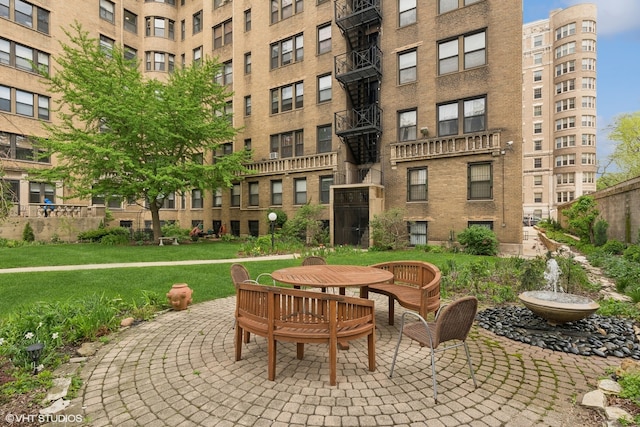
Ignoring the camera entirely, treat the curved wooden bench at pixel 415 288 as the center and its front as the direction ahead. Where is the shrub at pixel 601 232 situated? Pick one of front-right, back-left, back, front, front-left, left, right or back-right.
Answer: back

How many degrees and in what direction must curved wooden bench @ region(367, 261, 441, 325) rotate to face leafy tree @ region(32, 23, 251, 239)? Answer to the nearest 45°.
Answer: approximately 90° to its right

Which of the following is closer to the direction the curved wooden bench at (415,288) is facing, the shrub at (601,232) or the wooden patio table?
the wooden patio table

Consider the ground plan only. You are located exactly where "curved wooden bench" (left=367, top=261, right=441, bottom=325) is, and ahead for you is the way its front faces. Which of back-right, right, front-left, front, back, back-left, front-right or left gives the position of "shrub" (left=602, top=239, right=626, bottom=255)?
back

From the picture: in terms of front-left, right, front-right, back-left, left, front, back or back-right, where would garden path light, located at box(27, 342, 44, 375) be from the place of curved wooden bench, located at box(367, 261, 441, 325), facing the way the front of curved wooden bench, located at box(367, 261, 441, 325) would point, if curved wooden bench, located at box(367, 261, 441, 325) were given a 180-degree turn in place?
back

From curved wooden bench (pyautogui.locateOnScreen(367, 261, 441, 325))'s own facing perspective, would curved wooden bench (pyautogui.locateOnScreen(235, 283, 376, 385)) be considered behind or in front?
in front

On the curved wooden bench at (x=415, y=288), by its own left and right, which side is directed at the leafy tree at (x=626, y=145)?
back

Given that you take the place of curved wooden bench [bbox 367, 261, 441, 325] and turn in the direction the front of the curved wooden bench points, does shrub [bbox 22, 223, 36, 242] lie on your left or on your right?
on your right

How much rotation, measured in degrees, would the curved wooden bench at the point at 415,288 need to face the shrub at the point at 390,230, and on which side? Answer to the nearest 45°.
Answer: approximately 135° to its right

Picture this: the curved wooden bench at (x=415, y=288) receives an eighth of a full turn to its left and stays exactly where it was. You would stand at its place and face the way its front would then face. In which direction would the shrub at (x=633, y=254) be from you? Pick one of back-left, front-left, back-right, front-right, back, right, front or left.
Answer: back-left

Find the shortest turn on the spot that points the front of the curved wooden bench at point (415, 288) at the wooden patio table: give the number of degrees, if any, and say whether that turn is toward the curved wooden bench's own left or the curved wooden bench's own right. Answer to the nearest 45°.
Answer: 0° — it already faces it

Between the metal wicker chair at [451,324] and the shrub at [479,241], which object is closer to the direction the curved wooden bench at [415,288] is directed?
the metal wicker chair

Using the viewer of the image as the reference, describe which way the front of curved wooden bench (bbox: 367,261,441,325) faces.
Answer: facing the viewer and to the left of the viewer

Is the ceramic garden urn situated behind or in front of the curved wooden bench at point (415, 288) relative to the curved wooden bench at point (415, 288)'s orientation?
in front
